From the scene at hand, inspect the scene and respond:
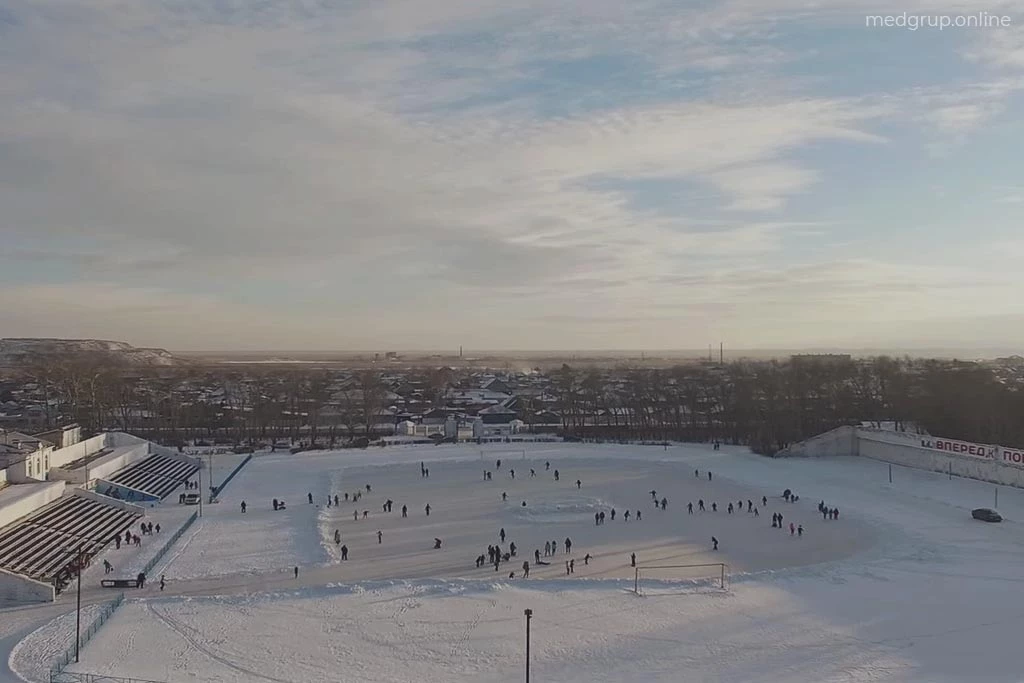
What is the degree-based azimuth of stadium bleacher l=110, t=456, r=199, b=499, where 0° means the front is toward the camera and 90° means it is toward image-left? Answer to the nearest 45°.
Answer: approximately 315°

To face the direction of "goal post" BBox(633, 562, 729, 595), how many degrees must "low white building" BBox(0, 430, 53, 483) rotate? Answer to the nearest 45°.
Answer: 0° — it already faces it

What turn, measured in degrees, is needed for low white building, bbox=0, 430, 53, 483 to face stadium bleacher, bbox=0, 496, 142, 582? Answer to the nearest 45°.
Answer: approximately 45° to its right

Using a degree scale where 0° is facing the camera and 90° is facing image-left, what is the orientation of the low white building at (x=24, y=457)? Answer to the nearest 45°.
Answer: approximately 315°

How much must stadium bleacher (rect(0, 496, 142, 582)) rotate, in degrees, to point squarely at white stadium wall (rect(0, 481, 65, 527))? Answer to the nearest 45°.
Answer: approximately 135° to its left

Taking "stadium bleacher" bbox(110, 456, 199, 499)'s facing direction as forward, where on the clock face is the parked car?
The parked car is roughly at 12 o'clock from the stadium bleacher.

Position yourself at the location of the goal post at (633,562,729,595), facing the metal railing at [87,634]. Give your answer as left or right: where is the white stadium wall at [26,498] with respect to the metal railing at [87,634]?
right
